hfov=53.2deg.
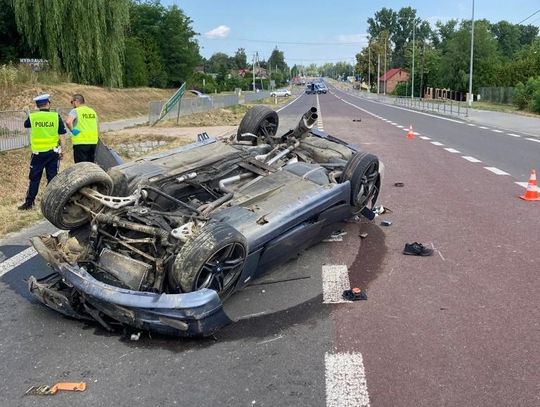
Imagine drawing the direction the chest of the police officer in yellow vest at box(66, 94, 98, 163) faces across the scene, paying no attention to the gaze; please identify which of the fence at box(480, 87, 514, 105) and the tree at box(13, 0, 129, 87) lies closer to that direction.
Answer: the tree

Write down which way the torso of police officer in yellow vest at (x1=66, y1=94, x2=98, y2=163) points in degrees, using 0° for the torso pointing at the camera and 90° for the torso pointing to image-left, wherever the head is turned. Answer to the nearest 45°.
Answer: approximately 135°

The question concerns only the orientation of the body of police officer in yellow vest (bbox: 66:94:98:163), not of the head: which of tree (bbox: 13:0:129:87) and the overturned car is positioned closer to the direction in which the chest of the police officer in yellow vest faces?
the tree

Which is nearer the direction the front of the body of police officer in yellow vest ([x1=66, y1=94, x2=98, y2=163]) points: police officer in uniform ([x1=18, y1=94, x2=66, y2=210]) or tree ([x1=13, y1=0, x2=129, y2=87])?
the tree

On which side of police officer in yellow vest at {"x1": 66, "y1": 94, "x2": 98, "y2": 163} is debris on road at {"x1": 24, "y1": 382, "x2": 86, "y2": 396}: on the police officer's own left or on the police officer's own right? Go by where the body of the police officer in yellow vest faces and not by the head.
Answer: on the police officer's own left

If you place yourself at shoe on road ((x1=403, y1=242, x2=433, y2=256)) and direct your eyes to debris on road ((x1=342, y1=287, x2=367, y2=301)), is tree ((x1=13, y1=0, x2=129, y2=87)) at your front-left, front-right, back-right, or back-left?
back-right

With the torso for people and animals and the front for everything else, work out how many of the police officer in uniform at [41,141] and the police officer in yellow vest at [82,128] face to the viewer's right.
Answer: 0
